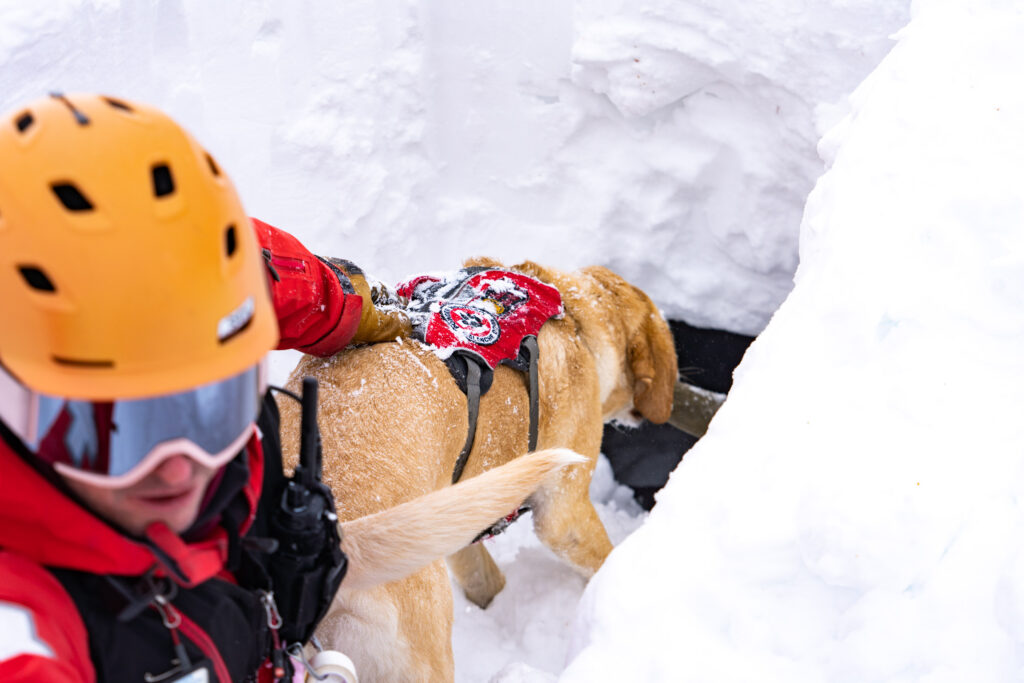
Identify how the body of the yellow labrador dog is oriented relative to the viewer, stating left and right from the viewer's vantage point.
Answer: facing away from the viewer and to the right of the viewer
